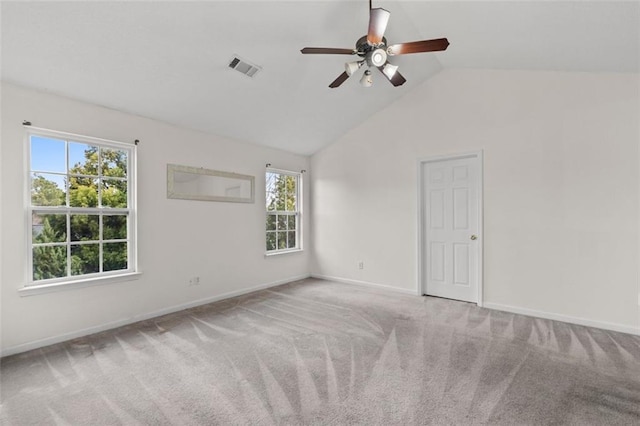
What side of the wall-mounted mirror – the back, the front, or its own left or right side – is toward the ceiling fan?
front

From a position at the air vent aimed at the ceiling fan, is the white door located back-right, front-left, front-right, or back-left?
front-left

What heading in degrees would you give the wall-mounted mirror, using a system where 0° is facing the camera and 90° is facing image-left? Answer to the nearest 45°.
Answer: approximately 315°

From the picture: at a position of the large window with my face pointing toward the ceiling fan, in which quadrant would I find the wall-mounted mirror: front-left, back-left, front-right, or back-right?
front-left

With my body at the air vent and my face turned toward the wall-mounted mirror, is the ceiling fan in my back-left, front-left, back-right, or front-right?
back-right

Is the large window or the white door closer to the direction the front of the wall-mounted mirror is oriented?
the white door

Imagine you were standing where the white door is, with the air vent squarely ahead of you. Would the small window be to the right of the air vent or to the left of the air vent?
right

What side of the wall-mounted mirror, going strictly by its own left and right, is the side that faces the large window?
right

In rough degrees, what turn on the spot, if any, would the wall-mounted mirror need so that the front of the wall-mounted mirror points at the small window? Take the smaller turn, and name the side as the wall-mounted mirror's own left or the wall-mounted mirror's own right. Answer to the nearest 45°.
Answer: approximately 90° to the wall-mounted mirror's own left

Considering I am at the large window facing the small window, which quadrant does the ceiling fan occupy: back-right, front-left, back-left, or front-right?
front-right

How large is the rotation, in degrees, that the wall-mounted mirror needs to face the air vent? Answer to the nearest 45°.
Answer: approximately 45° to its right
